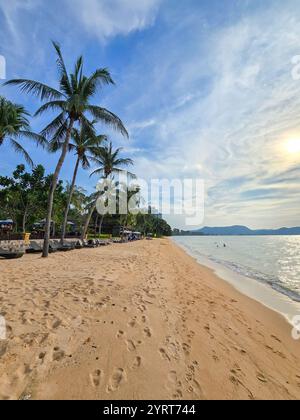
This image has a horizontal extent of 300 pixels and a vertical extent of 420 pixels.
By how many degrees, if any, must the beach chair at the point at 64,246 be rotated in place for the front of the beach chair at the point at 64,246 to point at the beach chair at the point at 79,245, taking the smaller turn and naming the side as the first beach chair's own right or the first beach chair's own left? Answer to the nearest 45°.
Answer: approximately 45° to the first beach chair's own left

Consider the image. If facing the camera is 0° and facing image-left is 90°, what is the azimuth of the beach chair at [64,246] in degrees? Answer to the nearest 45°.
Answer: approximately 270°

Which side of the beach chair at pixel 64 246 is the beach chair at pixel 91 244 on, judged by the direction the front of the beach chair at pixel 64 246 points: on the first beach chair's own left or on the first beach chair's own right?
on the first beach chair's own left
